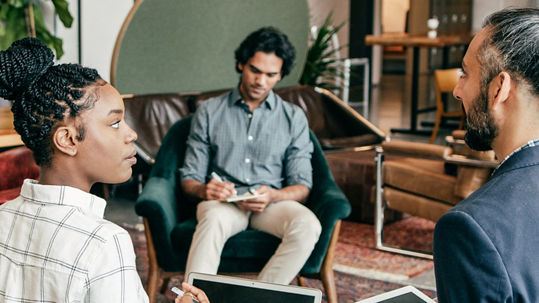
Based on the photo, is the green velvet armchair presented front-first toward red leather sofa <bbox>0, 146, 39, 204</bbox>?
no

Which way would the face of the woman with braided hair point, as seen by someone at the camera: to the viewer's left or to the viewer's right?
to the viewer's right

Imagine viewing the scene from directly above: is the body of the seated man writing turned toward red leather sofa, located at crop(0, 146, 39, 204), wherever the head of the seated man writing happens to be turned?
no

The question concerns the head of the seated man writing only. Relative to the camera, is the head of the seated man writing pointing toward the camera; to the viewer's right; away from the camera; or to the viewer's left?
toward the camera

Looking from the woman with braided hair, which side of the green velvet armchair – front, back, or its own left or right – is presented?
front

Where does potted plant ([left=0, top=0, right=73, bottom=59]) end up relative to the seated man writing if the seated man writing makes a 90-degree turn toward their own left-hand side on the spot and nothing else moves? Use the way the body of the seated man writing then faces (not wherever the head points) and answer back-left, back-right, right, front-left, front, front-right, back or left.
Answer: back-left

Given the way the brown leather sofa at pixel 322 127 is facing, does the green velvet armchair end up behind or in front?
in front

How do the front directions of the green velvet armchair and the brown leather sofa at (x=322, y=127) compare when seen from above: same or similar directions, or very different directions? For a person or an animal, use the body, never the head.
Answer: same or similar directions

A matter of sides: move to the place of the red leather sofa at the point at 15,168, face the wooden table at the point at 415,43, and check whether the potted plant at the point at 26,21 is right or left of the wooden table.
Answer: left

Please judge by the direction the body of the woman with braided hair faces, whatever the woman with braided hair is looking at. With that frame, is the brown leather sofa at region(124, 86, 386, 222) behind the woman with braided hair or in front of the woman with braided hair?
in front

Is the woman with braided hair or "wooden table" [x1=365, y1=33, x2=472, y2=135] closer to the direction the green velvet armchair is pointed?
the woman with braided hair

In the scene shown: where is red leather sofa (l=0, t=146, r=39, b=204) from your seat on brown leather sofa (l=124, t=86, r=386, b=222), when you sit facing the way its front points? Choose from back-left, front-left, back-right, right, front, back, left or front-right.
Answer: front-right

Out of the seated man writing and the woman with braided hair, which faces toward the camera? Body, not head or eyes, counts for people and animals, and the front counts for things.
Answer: the seated man writing

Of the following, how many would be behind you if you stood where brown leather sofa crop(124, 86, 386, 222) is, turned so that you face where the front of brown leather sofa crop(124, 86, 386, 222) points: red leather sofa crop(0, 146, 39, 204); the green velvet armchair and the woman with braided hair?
0

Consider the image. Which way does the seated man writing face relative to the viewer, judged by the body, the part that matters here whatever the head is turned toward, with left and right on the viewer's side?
facing the viewer

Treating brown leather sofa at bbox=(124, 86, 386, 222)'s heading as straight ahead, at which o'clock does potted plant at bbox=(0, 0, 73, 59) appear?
The potted plant is roughly at 3 o'clock from the brown leather sofa.

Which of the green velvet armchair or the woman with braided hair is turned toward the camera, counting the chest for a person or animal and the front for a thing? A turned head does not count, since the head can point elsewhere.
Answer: the green velvet armchair

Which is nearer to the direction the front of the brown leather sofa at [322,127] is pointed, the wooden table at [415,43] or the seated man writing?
the seated man writing
